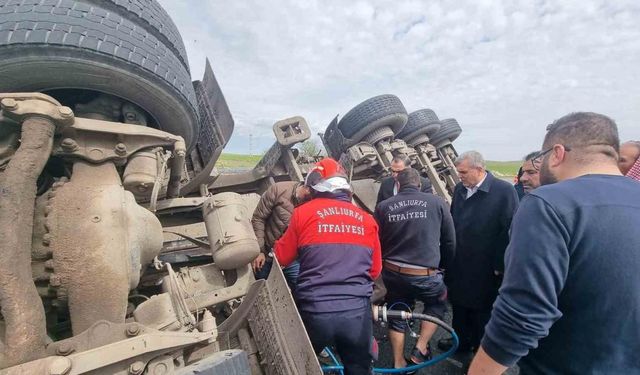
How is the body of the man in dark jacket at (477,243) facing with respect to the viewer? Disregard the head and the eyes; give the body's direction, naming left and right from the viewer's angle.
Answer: facing the viewer and to the left of the viewer

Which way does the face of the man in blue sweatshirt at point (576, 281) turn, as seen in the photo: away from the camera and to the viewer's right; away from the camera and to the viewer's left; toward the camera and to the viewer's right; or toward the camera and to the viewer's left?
away from the camera and to the viewer's left

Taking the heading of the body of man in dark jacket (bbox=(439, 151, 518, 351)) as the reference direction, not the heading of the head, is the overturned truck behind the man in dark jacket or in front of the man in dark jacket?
in front

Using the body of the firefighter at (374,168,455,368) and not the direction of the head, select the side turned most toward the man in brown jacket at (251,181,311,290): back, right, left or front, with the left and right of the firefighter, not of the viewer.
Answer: left

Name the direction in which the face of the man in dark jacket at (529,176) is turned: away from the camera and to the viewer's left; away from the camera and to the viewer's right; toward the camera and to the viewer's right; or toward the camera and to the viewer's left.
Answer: toward the camera and to the viewer's left

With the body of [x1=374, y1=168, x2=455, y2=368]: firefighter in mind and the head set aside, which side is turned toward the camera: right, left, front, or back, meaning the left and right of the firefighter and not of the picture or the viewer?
back

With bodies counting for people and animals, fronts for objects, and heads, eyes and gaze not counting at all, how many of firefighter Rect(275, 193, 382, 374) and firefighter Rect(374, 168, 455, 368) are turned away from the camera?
2

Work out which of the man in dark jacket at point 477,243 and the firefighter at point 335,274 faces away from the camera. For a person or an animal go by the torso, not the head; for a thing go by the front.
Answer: the firefighter

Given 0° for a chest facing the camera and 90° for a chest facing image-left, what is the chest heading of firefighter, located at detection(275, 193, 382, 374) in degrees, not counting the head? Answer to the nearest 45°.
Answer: approximately 180°

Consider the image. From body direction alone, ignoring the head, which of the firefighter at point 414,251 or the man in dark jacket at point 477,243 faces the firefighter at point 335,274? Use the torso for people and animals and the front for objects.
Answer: the man in dark jacket

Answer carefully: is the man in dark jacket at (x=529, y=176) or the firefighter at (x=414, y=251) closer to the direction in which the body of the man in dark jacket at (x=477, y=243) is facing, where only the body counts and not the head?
the firefighter

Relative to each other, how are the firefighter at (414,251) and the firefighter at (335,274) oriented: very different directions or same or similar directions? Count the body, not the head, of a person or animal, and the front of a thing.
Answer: same or similar directions

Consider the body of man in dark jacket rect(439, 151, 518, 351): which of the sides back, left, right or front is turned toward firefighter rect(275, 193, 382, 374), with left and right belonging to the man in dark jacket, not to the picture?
front

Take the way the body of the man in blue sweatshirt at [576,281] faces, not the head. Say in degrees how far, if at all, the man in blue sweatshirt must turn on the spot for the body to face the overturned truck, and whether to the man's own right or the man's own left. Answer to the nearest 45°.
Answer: approximately 90° to the man's own left

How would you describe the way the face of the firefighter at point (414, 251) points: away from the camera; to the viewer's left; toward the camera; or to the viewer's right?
away from the camera

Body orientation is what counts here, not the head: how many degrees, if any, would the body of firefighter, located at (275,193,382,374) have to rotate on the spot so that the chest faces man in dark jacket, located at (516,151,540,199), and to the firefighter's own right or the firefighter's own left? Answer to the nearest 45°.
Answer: approximately 45° to the firefighter's own right

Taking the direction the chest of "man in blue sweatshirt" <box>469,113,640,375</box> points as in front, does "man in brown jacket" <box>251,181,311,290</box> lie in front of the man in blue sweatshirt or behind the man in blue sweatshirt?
in front
